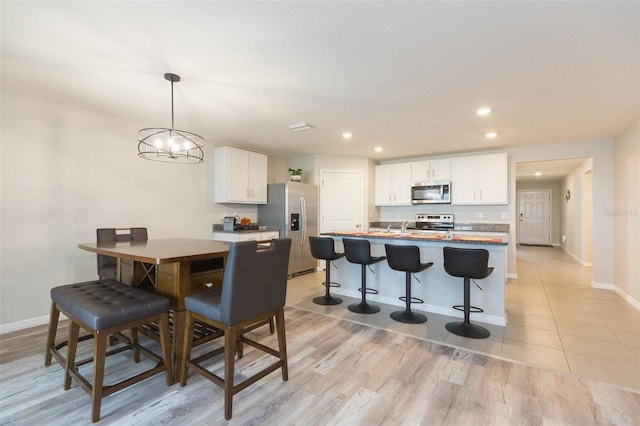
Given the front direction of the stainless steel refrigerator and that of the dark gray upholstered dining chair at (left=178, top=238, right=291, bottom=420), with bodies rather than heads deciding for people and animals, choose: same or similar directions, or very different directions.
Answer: very different directions

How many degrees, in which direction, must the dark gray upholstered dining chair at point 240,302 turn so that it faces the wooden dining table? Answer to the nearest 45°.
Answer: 0° — it already faces it

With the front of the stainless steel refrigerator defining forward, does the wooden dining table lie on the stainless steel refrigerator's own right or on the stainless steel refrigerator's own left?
on the stainless steel refrigerator's own right

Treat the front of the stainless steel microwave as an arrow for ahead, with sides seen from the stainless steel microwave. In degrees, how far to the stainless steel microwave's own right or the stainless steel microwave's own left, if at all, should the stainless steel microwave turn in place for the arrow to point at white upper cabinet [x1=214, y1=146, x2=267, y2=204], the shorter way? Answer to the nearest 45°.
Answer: approximately 45° to the stainless steel microwave's own right

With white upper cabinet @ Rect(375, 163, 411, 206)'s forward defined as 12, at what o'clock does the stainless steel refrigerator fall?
The stainless steel refrigerator is roughly at 2 o'clock from the white upper cabinet.

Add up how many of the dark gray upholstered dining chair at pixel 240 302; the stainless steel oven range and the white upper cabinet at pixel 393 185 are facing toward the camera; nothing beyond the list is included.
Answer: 2

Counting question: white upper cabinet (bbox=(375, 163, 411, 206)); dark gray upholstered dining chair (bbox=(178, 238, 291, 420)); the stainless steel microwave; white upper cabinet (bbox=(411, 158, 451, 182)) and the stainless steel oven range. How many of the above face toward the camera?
4

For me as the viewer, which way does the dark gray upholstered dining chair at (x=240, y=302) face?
facing away from the viewer and to the left of the viewer

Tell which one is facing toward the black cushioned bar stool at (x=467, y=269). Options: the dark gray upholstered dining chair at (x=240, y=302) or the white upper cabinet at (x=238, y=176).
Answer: the white upper cabinet

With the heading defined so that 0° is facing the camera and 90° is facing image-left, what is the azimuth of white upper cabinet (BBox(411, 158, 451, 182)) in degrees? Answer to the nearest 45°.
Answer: approximately 0°

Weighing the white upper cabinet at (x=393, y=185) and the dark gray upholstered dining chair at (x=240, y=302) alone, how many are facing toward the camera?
1
